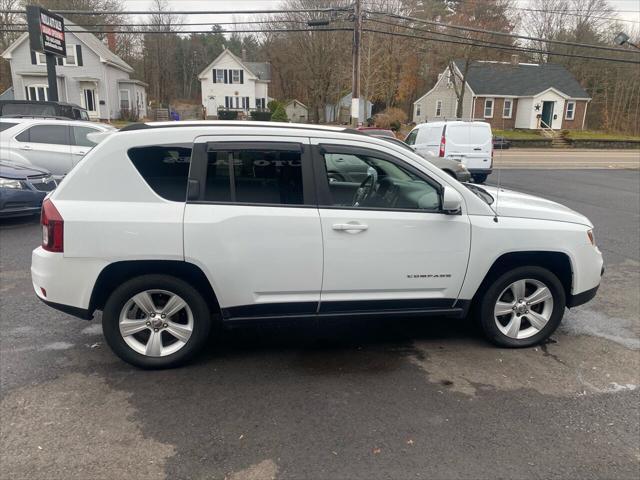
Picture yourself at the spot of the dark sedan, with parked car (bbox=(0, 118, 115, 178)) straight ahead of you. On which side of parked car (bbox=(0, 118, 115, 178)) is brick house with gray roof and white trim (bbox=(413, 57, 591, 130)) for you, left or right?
right

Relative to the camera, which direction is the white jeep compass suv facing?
to the viewer's right

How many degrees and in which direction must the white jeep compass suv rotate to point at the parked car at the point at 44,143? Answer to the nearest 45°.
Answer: approximately 135° to its left

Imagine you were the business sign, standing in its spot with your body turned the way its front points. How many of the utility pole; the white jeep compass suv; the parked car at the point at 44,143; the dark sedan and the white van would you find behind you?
0

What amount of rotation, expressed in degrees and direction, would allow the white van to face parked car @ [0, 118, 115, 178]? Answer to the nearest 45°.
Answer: approximately 90° to its left

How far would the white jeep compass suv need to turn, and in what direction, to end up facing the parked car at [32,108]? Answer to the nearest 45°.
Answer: approximately 135° to its left

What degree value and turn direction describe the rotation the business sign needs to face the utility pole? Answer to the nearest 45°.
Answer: approximately 45° to its left

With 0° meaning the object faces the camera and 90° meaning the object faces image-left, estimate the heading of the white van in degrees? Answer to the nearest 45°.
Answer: approximately 135°

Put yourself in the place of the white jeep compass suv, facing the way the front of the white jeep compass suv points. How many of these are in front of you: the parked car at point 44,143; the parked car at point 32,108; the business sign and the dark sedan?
0

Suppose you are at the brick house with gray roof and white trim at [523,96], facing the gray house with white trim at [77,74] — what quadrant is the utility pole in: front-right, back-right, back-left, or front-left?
front-left

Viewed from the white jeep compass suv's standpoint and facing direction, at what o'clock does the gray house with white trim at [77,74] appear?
The gray house with white trim is roughly at 8 o'clock from the white jeep compass suv.

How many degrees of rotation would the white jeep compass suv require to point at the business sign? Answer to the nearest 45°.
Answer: approximately 135° to its left

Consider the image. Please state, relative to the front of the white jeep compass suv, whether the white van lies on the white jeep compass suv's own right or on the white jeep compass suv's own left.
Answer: on the white jeep compass suv's own left
